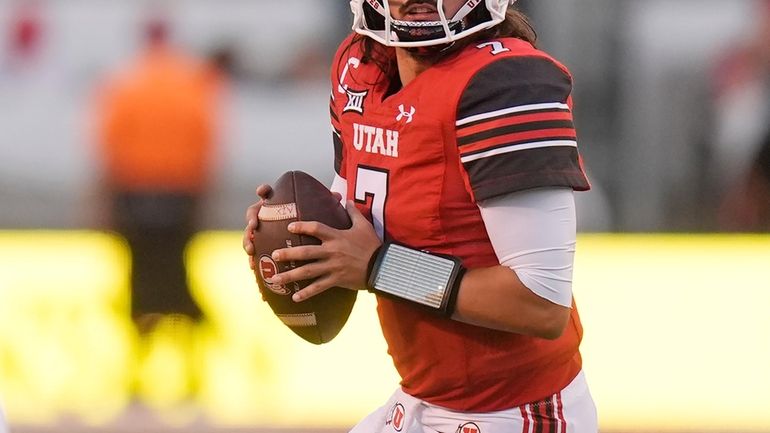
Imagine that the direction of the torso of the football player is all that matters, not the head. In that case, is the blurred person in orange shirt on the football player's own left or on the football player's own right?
on the football player's own right

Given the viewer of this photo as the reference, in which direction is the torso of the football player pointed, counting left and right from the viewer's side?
facing the viewer and to the left of the viewer
